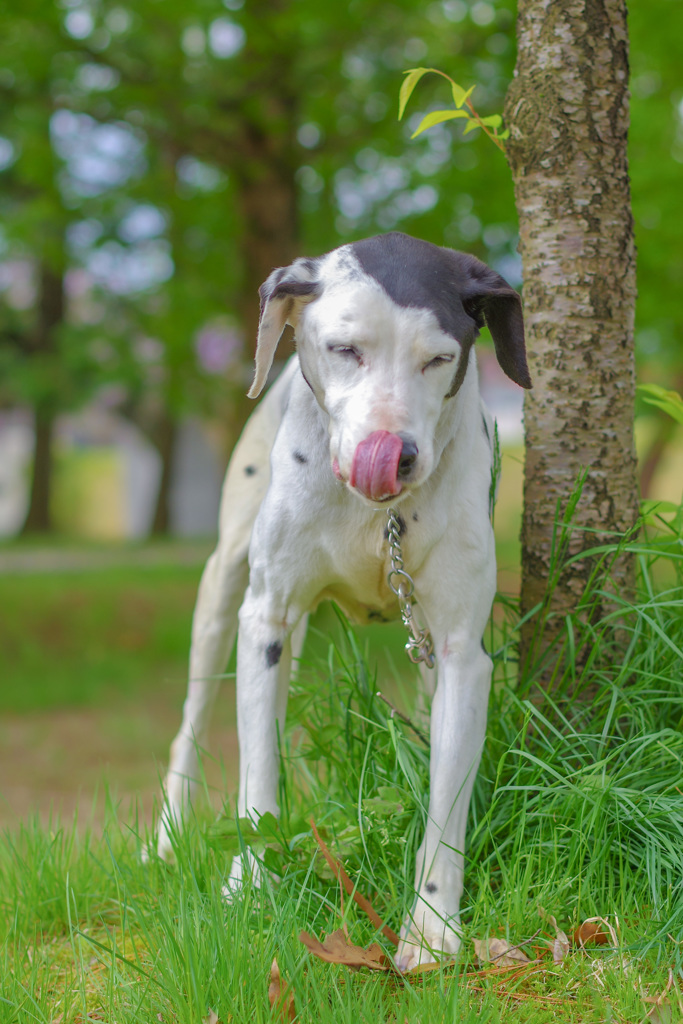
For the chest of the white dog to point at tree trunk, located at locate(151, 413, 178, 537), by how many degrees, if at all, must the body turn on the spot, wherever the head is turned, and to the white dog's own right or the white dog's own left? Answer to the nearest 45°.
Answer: approximately 180°

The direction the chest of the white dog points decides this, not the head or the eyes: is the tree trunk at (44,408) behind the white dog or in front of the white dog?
behind

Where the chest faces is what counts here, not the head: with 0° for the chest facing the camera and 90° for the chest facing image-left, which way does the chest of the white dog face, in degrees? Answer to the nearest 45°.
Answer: approximately 0°
